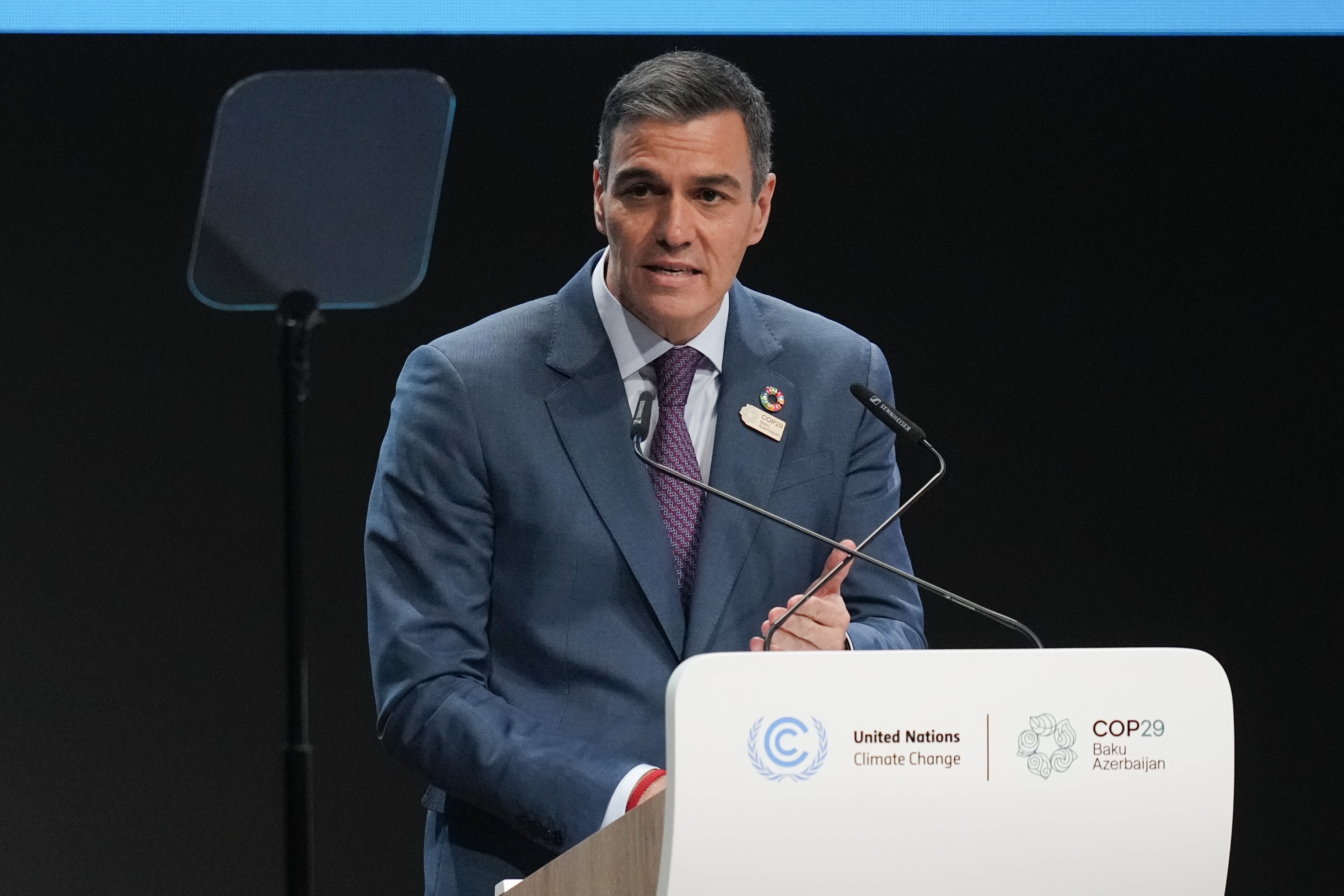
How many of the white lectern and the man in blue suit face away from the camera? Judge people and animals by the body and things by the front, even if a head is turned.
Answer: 0

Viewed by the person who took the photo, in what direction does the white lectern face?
facing the viewer and to the right of the viewer

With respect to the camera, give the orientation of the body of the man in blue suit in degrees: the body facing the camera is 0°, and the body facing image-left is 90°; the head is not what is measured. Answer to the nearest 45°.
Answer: approximately 315°

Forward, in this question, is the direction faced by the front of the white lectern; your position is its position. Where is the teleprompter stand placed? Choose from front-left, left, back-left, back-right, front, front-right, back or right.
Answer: right

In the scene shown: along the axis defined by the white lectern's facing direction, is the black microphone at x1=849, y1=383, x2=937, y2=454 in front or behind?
behind

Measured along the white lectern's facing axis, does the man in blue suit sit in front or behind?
behind

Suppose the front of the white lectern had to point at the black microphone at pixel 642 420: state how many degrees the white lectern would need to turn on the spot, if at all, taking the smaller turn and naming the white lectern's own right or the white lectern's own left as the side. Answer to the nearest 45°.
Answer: approximately 180°
